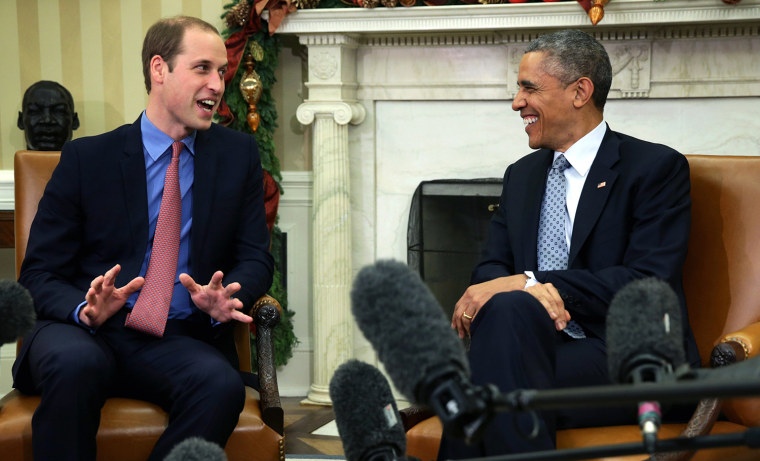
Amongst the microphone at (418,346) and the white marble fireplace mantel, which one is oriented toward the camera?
the white marble fireplace mantel

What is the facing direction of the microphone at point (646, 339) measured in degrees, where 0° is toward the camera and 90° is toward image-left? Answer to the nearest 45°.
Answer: approximately 180°

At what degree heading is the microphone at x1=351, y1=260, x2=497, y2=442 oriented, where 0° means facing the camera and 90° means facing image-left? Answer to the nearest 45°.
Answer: approximately 135°

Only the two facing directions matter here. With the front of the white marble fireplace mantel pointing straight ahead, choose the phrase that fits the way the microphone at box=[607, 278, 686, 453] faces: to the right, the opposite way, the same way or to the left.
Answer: the opposite way

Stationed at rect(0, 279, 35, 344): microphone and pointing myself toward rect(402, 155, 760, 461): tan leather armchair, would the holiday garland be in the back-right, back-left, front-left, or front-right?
front-left

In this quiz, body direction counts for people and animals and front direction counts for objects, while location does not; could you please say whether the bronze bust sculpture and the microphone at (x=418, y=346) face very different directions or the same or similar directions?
very different directions

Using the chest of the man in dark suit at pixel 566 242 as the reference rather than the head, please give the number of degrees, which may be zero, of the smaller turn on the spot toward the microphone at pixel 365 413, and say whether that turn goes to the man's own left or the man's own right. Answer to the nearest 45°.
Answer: approximately 45° to the man's own left

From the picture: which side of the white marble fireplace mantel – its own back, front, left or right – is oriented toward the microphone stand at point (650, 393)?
front

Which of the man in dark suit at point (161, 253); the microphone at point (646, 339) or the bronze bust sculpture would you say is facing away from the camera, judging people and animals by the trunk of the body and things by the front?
the microphone

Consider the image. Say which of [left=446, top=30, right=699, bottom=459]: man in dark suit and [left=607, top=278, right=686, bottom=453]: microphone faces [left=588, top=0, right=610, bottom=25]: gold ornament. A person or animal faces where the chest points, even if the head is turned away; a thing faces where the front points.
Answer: the microphone

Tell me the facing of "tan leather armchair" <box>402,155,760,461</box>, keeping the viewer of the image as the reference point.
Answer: facing the viewer and to the left of the viewer

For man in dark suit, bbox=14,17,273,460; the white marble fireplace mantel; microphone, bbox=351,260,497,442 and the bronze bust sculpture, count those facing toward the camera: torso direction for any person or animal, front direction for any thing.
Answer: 3

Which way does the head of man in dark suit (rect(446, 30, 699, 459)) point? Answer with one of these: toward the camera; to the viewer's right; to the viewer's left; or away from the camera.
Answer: to the viewer's left

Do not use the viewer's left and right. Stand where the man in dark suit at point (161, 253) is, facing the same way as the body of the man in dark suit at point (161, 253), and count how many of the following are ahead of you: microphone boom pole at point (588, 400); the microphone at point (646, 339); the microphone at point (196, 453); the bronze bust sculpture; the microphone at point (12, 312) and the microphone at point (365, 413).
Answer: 5

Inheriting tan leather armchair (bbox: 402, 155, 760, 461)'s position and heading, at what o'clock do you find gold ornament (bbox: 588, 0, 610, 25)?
The gold ornament is roughly at 4 o'clock from the tan leather armchair.

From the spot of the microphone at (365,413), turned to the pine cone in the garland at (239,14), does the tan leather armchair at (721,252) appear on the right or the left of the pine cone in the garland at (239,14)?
right

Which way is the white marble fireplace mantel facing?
toward the camera

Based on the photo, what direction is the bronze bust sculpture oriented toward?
toward the camera
